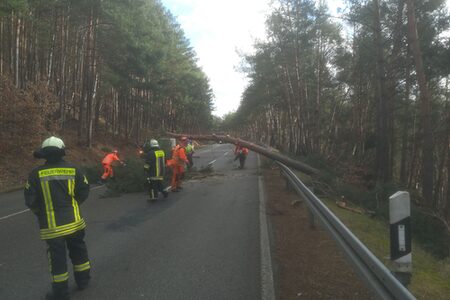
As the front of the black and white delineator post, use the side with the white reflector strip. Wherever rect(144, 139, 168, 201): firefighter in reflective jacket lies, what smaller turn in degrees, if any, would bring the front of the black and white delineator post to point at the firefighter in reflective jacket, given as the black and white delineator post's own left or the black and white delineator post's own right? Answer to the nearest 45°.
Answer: approximately 135° to the black and white delineator post's own right

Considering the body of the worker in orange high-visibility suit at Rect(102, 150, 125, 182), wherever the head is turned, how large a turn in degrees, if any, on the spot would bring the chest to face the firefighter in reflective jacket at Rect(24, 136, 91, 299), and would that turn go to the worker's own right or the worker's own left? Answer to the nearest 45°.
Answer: approximately 90° to the worker's own right

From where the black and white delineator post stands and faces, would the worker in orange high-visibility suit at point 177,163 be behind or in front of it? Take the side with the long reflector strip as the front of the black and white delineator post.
behind

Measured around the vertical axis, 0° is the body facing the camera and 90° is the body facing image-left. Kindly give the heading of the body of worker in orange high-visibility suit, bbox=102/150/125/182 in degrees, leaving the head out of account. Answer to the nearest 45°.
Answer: approximately 270°

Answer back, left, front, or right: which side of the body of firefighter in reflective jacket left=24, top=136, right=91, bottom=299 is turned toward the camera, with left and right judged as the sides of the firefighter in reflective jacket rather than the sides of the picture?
back

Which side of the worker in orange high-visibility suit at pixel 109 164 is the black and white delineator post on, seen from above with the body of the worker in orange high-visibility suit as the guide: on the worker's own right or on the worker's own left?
on the worker's own right
